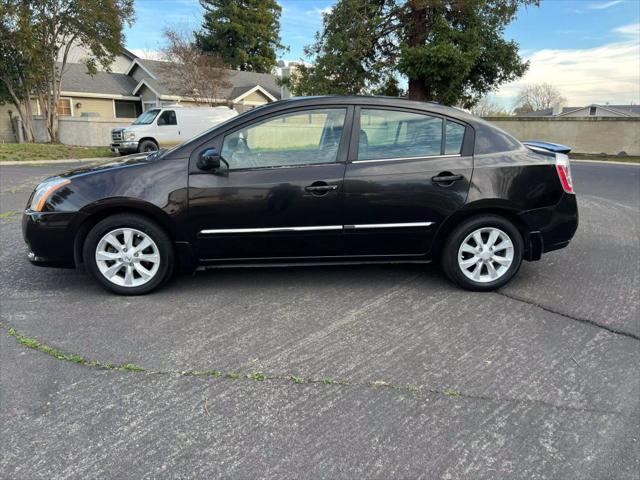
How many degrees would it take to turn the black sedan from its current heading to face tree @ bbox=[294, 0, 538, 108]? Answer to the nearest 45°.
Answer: approximately 90° to its right

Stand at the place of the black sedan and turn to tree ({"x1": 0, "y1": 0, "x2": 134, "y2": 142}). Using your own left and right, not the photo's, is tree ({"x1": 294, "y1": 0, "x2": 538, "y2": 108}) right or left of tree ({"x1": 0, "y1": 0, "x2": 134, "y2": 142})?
right

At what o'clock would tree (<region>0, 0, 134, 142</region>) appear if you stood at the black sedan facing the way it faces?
The tree is roughly at 2 o'clock from the black sedan.

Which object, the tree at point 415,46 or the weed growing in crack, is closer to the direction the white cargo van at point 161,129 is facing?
the weed growing in crack

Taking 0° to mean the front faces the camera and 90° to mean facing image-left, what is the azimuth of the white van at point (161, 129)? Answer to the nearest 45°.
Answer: approximately 45°

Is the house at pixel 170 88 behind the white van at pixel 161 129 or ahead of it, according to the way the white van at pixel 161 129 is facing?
behind

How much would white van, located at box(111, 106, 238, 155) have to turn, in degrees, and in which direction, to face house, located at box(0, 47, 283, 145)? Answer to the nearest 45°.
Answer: approximately 135° to its right

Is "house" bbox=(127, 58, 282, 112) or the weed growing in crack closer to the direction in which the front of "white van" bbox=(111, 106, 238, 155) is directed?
the weed growing in crack

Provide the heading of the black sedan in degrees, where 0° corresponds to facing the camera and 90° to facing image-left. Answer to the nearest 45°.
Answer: approximately 90°

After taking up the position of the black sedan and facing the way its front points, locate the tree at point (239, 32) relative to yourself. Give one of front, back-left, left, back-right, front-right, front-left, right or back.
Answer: right

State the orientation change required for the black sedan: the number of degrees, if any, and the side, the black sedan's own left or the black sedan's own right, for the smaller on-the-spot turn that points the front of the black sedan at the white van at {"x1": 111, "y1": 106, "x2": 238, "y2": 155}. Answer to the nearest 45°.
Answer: approximately 90° to the black sedan's own right

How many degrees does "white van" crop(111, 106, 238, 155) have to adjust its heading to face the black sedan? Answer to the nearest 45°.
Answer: approximately 45° to its left

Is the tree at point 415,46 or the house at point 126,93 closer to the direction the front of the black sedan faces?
the house
